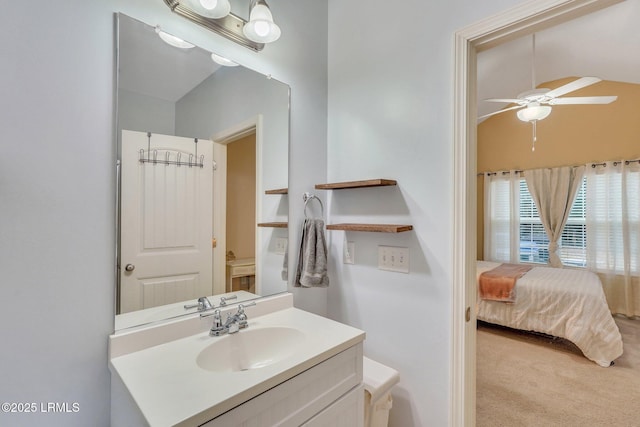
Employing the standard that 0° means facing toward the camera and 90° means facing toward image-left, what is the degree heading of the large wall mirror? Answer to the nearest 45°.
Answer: approximately 315°

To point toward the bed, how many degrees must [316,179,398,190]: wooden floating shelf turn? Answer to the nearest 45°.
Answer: approximately 180°

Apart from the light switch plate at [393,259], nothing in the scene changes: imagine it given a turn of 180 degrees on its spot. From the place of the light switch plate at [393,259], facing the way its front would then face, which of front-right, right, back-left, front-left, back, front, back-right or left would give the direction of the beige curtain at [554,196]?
front

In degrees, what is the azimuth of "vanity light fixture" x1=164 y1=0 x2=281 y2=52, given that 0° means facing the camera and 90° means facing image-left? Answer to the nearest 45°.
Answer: approximately 315°

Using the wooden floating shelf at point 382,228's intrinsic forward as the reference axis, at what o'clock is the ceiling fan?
The ceiling fan is roughly at 6 o'clock from the wooden floating shelf.

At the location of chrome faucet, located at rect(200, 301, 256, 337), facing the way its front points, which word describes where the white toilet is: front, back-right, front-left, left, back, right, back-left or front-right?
front-left

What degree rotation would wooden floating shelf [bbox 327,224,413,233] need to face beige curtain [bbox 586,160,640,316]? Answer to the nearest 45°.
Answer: approximately 180°

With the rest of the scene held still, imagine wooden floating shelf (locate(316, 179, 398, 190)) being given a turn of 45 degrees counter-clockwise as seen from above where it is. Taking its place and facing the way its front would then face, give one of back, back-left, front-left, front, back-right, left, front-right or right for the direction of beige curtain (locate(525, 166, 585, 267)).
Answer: back-left

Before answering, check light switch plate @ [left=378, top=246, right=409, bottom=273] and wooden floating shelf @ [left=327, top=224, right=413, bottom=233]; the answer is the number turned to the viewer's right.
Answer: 0
